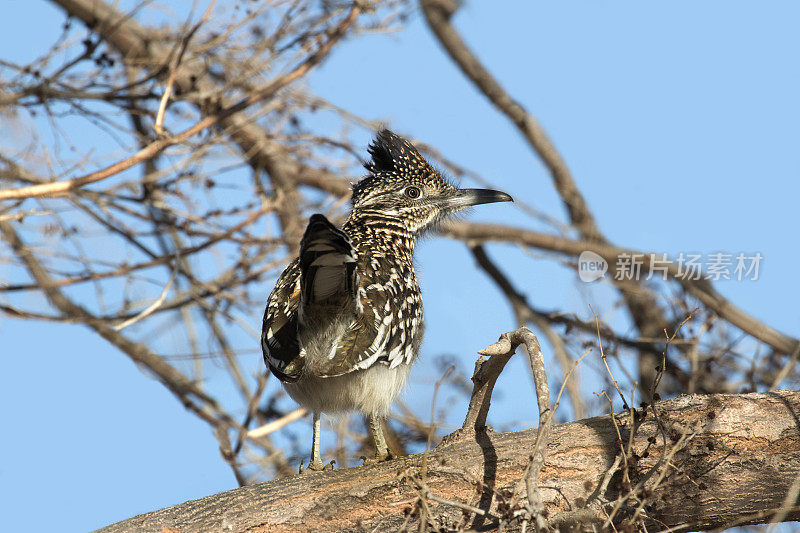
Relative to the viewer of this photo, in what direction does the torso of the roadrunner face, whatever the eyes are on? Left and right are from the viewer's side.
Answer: facing away from the viewer and to the right of the viewer
